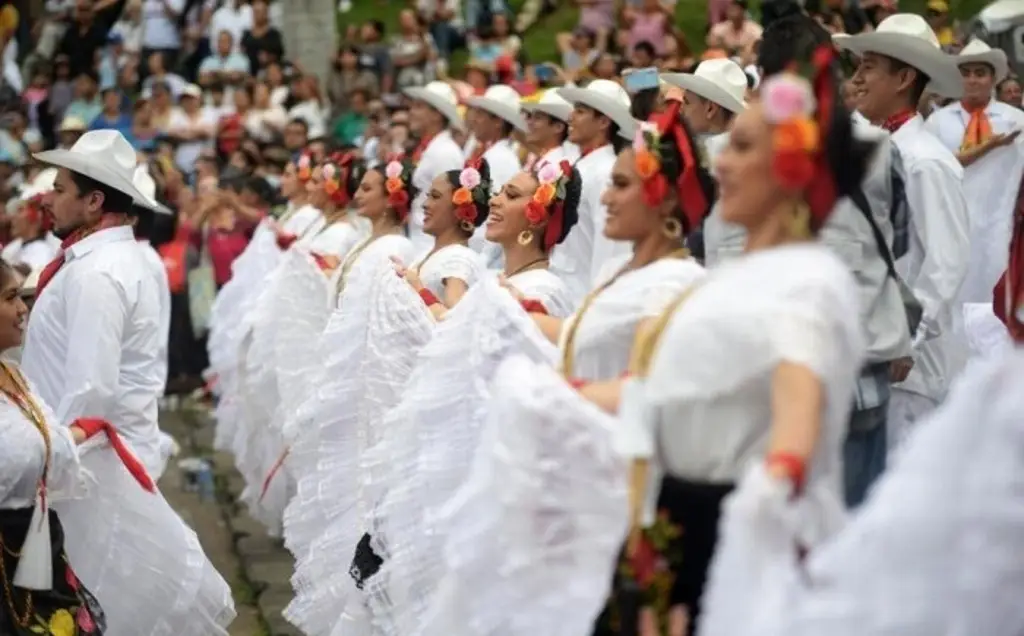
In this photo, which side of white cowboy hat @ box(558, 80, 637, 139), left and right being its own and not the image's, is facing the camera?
left

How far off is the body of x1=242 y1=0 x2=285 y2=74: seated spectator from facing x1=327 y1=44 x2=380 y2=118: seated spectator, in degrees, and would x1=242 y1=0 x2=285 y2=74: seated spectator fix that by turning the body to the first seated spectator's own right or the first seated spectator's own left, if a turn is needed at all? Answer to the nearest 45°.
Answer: approximately 45° to the first seated spectator's own left

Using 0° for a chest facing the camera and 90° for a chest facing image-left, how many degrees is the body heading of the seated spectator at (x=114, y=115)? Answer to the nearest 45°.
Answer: approximately 0°

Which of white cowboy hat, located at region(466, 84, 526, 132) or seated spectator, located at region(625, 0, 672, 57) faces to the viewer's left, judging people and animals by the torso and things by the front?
the white cowboy hat

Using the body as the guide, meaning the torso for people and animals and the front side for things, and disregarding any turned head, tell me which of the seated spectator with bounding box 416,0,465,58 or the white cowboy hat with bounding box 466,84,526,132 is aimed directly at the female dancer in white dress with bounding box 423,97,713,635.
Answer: the seated spectator

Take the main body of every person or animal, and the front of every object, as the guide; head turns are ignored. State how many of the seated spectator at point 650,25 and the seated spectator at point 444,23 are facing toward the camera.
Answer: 2

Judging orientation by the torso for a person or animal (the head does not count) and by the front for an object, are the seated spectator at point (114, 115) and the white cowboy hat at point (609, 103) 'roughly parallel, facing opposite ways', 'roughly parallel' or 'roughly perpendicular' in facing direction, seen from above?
roughly perpendicular

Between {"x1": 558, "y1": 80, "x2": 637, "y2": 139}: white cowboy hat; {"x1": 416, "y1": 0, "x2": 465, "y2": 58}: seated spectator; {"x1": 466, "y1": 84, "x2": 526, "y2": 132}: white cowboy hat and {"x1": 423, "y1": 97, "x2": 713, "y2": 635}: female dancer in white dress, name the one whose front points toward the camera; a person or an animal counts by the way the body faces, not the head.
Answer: the seated spectator
